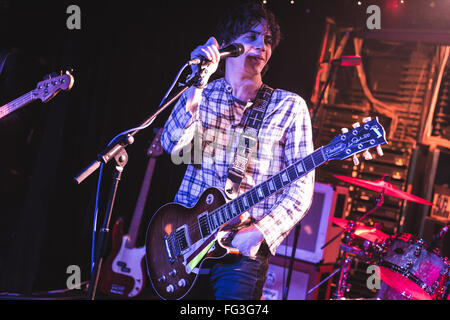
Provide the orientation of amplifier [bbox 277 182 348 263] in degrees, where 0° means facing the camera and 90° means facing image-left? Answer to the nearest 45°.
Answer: approximately 45°

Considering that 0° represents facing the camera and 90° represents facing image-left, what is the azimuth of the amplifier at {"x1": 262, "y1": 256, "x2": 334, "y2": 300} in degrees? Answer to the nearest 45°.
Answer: approximately 45°

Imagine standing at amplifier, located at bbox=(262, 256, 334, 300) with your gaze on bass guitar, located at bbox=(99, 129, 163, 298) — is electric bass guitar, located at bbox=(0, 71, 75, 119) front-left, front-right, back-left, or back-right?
front-left

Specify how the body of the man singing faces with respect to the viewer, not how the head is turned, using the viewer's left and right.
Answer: facing the viewer

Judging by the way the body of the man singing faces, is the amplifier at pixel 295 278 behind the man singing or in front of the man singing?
behind

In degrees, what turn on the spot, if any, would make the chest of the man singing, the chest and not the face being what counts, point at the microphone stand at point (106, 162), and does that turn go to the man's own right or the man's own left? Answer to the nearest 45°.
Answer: approximately 45° to the man's own right

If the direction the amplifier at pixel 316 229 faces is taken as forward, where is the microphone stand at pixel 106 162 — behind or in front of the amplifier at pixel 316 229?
in front

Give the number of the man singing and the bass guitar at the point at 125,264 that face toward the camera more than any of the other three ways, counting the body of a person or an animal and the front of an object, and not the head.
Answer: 2

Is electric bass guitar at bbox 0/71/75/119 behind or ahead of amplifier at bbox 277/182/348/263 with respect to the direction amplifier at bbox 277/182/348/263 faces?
ahead

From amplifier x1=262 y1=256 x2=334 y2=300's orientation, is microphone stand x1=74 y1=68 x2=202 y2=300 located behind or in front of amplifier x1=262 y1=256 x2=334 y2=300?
in front

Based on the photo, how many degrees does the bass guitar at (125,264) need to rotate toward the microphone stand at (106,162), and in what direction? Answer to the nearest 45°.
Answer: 0° — it already faces it

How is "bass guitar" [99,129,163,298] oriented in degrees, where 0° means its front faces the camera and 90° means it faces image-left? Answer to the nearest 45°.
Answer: approximately 0°

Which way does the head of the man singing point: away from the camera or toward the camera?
toward the camera

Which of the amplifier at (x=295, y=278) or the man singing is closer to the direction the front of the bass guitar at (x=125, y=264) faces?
the man singing
